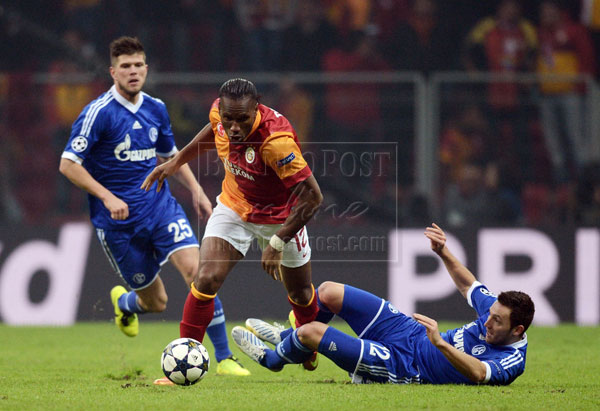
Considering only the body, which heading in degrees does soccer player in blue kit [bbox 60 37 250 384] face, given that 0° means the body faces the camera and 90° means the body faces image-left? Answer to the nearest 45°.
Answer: approximately 315°

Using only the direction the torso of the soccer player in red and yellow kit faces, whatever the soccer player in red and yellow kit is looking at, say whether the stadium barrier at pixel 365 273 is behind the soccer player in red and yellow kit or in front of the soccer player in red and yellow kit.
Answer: behind

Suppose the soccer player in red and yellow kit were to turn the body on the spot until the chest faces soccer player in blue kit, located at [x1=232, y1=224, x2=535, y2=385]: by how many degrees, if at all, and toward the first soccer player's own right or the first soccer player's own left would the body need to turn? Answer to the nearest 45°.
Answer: approximately 135° to the first soccer player's own left

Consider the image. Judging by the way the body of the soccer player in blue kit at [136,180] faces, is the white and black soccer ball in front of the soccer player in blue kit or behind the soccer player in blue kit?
in front

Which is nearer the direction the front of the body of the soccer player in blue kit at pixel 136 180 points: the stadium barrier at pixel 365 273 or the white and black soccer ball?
the white and black soccer ball

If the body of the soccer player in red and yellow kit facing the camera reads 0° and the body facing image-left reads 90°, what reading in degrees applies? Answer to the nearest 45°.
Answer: approximately 45°

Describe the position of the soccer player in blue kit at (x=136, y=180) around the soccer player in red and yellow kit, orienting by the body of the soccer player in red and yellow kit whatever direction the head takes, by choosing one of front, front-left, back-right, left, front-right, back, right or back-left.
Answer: right

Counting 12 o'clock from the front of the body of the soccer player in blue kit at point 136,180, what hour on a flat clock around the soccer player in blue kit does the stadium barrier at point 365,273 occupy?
The stadium barrier is roughly at 9 o'clock from the soccer player in blue kit.

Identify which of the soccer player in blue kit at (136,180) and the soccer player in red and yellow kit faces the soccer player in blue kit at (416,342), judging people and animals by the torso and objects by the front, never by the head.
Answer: the soccer player in blue kit at (136,180)

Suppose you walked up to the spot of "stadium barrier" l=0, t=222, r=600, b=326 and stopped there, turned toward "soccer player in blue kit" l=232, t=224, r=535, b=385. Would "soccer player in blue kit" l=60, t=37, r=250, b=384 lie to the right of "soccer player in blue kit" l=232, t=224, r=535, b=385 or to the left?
right

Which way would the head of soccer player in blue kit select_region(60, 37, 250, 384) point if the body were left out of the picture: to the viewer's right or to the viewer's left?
to the viewer's right
